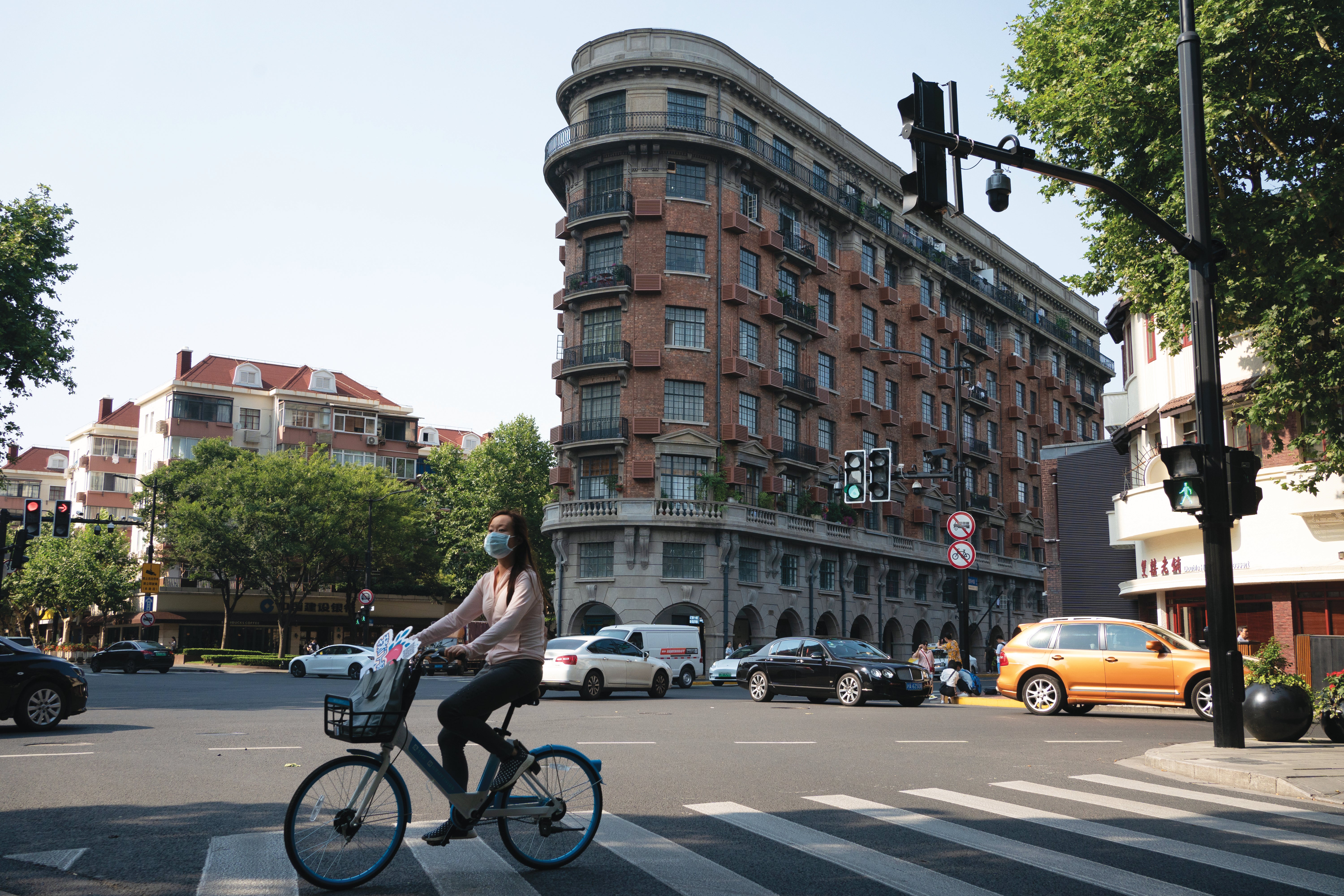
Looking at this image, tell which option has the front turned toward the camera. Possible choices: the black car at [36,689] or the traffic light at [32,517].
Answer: the traffic light

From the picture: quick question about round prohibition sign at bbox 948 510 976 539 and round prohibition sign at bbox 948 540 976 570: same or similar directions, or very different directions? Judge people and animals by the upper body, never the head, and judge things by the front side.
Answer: same or similar directions

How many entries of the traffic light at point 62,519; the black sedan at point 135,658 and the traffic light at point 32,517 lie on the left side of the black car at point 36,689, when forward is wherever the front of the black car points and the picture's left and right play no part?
3

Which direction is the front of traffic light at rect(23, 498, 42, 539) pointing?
toward the camera

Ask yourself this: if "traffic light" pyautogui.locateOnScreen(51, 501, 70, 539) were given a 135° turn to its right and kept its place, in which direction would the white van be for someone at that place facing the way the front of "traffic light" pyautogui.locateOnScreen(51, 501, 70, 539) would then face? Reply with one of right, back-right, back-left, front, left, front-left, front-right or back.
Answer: back-right

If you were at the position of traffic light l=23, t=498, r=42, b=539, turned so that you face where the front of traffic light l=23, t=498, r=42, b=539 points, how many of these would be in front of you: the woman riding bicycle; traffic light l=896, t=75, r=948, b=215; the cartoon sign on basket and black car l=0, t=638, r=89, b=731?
4

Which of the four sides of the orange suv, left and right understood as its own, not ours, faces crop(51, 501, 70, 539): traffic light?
back

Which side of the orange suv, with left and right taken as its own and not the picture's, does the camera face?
right

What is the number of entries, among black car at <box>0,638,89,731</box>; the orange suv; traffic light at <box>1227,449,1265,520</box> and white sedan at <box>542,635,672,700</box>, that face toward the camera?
0

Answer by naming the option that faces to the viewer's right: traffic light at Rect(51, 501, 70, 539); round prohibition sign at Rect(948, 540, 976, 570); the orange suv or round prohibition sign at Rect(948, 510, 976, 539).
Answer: the orange suv

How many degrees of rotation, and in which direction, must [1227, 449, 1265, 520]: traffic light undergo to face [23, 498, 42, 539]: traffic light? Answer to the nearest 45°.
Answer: approximately 180°

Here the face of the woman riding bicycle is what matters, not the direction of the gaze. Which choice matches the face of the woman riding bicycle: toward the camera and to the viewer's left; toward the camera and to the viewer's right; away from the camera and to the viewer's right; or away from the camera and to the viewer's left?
toward the camera and to the viewer's left

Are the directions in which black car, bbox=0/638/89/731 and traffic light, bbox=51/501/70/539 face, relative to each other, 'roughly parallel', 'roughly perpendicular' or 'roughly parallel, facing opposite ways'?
roughly perpendicular

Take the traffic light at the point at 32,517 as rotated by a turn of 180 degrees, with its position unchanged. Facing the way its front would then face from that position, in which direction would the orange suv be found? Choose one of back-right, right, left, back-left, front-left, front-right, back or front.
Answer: back-right
